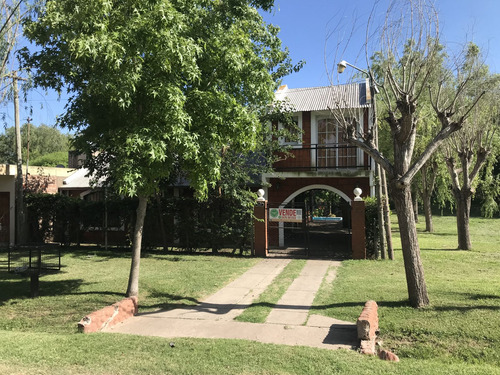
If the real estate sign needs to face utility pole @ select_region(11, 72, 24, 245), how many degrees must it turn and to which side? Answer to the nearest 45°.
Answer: approximately 90° to its right

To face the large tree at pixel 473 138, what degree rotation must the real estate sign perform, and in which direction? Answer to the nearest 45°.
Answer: approximately 90° to its left

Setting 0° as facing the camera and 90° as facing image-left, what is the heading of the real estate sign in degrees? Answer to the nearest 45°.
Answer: approximately 0°

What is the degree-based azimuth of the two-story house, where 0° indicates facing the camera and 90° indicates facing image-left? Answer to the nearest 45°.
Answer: approximately 0°

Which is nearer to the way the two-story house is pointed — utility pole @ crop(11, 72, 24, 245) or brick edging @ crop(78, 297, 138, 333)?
the brick edging

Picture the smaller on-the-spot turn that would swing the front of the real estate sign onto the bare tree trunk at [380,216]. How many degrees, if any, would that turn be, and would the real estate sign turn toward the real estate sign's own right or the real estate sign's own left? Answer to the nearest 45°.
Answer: approximately 45° to the real estate sign's own left

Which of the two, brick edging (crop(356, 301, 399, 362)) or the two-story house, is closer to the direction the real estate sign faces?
the brick edging

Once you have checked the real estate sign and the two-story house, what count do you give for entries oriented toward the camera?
2

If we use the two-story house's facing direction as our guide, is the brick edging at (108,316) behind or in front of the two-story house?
in front

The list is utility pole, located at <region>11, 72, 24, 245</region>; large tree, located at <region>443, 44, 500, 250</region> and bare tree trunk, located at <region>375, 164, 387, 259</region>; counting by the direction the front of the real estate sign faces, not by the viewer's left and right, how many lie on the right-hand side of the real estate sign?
1

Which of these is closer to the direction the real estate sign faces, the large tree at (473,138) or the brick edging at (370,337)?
the brick edging
